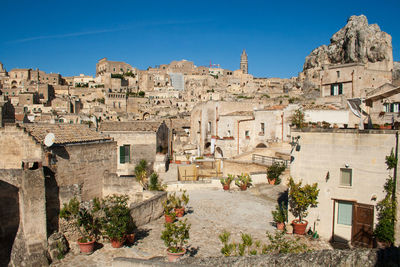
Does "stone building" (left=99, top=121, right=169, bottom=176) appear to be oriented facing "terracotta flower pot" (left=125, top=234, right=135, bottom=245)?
yes

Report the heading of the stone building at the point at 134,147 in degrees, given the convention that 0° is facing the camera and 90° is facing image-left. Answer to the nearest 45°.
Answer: approximately 0°

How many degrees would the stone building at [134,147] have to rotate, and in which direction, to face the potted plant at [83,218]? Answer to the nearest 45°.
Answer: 0° — it already faces it

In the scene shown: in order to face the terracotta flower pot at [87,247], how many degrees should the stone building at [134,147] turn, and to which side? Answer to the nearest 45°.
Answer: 0° — it already faces it

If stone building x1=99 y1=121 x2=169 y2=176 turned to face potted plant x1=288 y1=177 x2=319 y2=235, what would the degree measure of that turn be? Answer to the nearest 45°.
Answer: approximately 45° to its left

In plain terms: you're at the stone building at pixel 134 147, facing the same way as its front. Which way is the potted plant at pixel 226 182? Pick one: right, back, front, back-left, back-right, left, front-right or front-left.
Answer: front-left

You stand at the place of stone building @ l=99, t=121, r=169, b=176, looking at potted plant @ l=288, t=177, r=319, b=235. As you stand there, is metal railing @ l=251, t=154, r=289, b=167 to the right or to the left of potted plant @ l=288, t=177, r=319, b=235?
left

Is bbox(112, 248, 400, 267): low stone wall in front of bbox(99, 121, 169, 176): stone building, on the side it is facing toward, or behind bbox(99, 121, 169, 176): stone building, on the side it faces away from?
in front

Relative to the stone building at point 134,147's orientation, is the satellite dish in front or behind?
in front

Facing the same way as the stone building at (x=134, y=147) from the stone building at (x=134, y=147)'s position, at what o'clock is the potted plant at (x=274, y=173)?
The potted plant is roughly at 10 o'clock from the stone building.
